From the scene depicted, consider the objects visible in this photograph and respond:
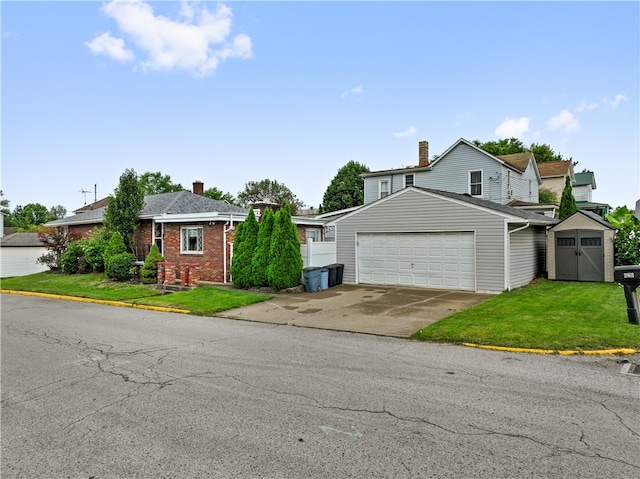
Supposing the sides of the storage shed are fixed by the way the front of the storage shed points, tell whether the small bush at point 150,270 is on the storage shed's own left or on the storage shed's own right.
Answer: on the storage shed's own right

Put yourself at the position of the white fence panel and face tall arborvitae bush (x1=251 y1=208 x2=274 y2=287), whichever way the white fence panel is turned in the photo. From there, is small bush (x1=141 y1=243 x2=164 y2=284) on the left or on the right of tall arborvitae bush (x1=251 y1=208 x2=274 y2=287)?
right

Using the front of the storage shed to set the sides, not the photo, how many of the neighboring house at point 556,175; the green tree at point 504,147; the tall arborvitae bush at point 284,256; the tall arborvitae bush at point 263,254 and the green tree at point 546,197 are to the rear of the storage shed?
3

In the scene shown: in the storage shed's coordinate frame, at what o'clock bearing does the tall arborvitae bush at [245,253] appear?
The tall arborvitae bush is roughly at 2 o'clock from the storage shed.

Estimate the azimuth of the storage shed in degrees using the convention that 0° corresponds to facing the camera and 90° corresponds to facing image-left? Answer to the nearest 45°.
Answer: approximately 0°

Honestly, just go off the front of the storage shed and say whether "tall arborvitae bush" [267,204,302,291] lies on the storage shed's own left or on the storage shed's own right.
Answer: on the storage shed's own right

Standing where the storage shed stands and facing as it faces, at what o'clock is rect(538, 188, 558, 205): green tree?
The green tree is roughly at 6 o'clock from the storage shed.

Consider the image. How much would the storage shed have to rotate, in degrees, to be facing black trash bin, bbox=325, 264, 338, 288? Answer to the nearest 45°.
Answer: approximately 45° to its right

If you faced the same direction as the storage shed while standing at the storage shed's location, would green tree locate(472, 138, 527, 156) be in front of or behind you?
behind
